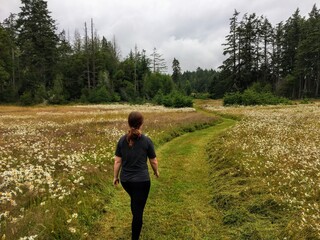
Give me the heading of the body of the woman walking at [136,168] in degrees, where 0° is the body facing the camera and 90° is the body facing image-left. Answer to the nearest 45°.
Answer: approximately 180°
